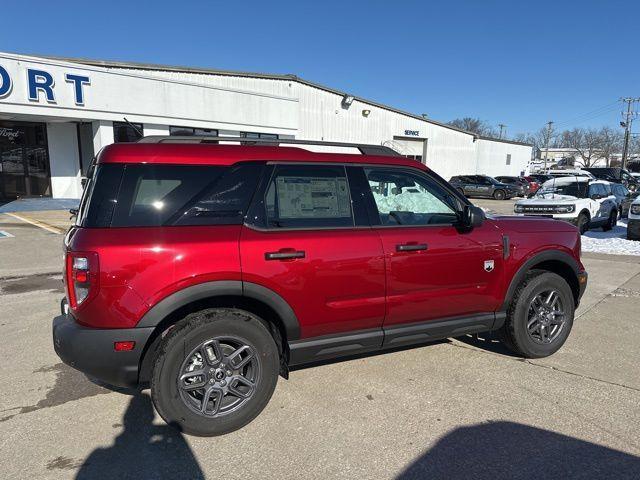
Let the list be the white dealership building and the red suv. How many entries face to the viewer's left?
0

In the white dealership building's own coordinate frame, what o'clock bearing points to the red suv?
The red suv is roughly at 1 o'clock from the white dealership building.

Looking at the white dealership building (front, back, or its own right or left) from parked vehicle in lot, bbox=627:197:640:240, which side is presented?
front

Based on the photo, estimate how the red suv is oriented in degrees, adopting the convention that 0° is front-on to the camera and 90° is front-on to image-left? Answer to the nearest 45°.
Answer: approximately 225°

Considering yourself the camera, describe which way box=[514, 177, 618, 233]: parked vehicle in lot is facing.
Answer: facing the viewer and to the left of the viewer

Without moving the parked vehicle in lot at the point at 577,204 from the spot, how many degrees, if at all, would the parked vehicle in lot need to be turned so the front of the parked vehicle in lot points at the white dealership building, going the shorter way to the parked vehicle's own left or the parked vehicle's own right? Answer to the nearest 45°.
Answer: approximately 45° to the parked vehicle's own right

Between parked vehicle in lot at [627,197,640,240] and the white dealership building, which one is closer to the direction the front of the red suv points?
the parked vehicle in lot

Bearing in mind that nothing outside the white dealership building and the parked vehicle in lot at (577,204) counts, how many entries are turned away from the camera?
0

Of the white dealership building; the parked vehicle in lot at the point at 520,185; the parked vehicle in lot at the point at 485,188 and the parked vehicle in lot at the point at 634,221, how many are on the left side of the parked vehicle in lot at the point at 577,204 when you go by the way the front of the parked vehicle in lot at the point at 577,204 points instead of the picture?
1

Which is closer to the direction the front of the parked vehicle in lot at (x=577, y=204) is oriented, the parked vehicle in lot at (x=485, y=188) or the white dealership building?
the white dealership building

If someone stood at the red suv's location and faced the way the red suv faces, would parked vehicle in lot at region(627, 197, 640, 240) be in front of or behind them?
in front

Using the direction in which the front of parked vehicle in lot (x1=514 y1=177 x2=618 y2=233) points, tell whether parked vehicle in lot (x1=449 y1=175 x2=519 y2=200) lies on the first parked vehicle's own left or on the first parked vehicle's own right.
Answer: on the first parked vehicle's own right

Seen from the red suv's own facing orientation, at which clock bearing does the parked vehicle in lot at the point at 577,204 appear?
The parked vehicle in lot is roughly at 12 o'clock from the red suv.

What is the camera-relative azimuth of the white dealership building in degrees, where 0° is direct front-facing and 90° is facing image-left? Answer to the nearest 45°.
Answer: approximately 315°

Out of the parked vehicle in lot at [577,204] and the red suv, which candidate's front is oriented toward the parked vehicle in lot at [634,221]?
the red suv

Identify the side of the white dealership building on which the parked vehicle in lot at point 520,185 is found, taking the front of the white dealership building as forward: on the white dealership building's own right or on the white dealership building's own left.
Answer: on the white dealership building's own left
